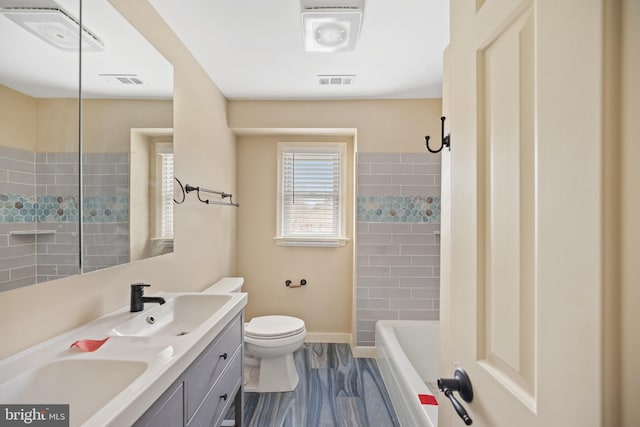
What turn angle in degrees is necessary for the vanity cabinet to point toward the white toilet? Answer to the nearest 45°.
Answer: approximately 45° to its left

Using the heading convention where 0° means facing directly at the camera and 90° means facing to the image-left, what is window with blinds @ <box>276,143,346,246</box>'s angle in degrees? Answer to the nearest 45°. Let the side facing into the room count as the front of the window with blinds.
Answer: approximately 0°

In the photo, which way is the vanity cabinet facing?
to the viewer's right

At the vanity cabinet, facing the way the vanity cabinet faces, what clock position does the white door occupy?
The white door is roughly at 2 o'clock from the vanity cabinet.
